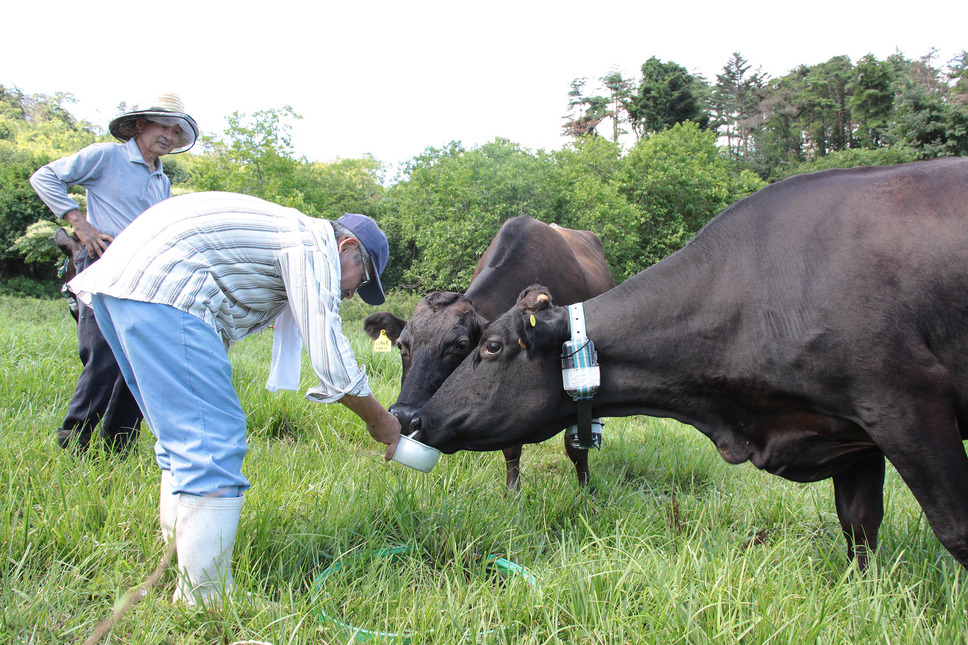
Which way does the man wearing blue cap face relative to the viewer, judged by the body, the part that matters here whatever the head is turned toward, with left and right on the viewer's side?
facing to the right of the viewer

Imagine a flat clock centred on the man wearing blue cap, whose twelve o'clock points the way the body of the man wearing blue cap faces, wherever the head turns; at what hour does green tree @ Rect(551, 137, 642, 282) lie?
The green tree is roughly at 10 o'clock from the man wearing blue cap.

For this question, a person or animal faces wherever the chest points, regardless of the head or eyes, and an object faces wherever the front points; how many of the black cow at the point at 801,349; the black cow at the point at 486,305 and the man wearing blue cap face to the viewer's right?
1

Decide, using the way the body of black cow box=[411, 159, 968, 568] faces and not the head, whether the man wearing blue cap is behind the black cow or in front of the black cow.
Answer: in front

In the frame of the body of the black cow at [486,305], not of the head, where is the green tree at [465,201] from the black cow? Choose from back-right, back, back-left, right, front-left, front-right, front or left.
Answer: back-right

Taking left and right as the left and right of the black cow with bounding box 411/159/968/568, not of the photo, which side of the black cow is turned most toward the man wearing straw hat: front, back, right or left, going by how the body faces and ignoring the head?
front

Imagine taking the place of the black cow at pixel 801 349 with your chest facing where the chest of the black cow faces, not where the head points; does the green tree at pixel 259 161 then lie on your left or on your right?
on your right

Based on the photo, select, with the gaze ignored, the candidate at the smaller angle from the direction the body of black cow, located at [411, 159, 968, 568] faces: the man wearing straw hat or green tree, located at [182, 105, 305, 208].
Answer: the man wearing straw hat

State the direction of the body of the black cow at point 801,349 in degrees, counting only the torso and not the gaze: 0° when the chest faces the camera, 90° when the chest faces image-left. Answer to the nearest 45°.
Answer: approximately 90°

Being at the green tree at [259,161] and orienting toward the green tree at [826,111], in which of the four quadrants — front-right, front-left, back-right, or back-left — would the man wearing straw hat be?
back-right

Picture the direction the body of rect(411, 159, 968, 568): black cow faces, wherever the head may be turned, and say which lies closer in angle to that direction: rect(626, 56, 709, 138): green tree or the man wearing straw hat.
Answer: the man wearing straw hat

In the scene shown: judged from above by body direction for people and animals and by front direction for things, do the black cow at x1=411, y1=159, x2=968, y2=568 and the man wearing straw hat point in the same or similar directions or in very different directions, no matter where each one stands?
very different directions

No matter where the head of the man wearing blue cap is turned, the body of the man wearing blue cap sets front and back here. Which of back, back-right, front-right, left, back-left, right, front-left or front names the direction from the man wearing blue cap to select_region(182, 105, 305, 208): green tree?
left

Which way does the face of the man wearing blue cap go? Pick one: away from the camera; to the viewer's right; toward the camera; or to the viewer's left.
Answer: to the viewer's right

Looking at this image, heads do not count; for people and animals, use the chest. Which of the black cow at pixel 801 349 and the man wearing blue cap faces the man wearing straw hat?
the black cow
